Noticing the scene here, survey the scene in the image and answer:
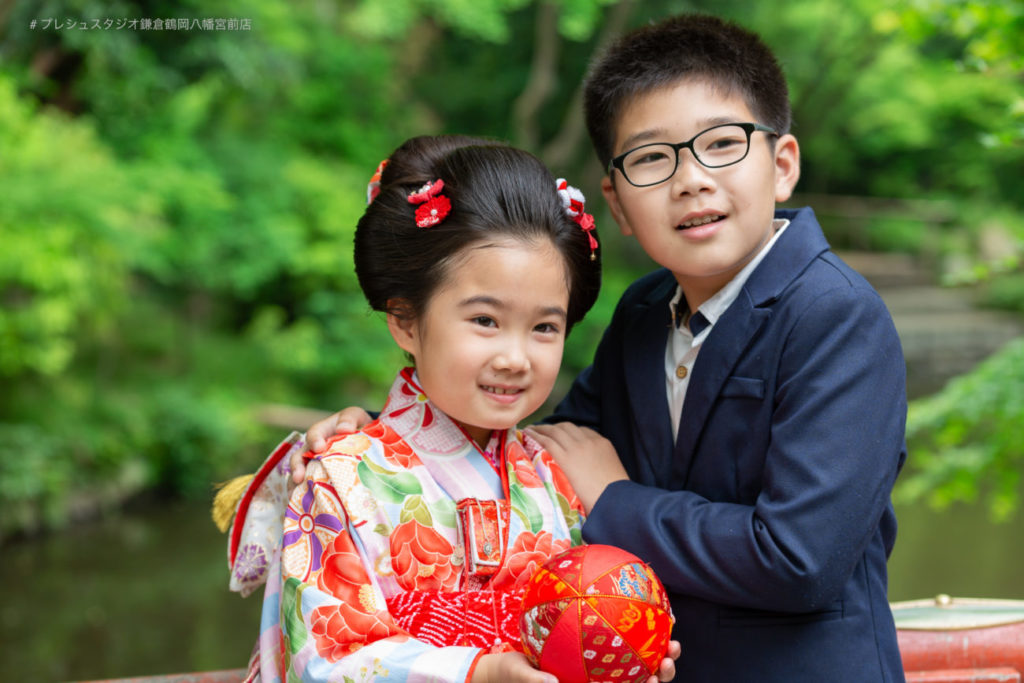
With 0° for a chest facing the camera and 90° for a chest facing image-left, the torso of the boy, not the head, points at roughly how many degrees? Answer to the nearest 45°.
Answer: approximately 45°

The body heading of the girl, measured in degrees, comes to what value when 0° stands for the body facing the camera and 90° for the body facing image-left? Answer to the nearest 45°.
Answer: approximately 315°

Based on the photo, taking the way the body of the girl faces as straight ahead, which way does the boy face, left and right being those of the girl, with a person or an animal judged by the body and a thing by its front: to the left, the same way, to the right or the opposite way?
to the right
